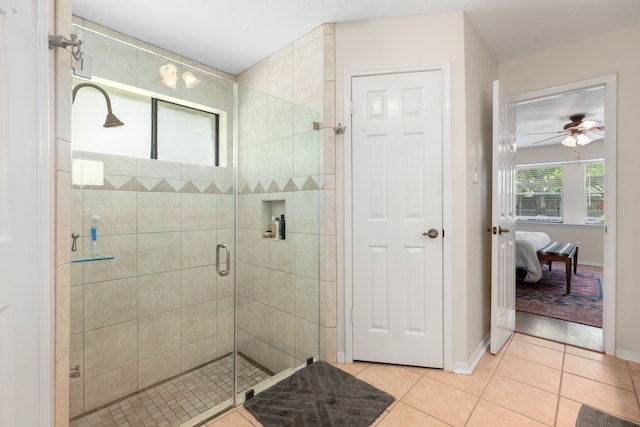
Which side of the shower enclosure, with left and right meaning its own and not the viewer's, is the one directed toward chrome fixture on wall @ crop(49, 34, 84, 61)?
right

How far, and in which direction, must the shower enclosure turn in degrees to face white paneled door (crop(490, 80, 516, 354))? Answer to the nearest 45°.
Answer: approximately 45° to its left

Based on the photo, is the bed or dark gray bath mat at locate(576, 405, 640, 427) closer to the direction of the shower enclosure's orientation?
the dark gray bath mat

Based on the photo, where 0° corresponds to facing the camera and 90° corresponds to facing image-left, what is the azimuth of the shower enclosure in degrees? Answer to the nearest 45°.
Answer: approximately 315°

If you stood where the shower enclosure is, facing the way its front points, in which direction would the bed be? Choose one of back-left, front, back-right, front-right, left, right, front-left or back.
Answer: front-left

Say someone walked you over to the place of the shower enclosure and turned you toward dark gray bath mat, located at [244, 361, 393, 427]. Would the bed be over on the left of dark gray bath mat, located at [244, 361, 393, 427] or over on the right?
left

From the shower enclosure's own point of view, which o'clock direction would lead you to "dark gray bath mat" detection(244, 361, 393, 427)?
The dark gray bath mat is roughly at 12 o'clock from the shower enclosure.
